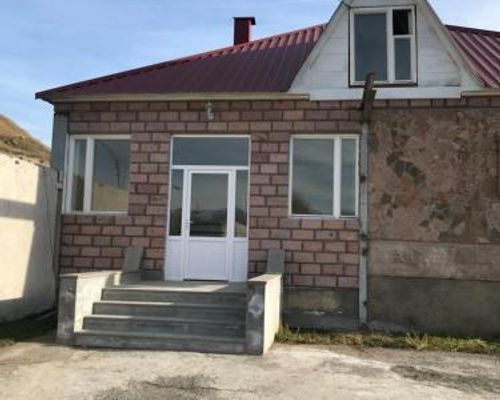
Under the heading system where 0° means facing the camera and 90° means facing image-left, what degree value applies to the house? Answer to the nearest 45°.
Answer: approximately 0°
